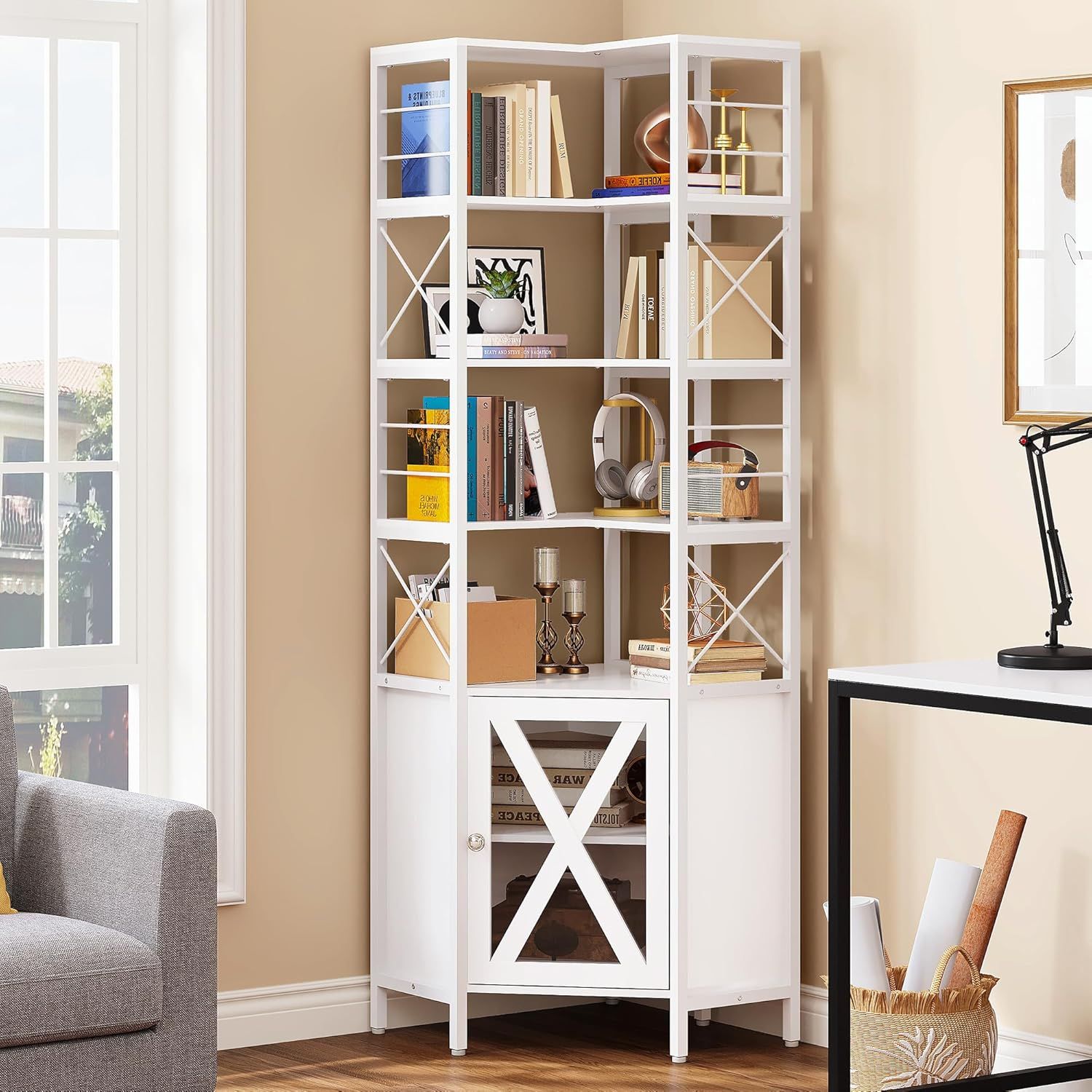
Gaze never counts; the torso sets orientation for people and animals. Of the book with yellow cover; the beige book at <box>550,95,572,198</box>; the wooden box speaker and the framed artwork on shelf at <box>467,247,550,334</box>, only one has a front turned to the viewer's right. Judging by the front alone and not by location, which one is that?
the beige book

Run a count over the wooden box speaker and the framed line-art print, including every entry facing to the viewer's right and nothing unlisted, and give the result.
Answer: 0

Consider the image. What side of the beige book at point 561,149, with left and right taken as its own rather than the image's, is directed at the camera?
right

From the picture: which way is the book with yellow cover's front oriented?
toward the camera

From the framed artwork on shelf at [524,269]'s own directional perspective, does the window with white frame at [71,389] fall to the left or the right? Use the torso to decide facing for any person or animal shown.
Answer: on its right

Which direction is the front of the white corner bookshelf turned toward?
toward the camera

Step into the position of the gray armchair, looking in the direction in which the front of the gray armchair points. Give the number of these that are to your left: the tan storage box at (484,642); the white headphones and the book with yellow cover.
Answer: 3
